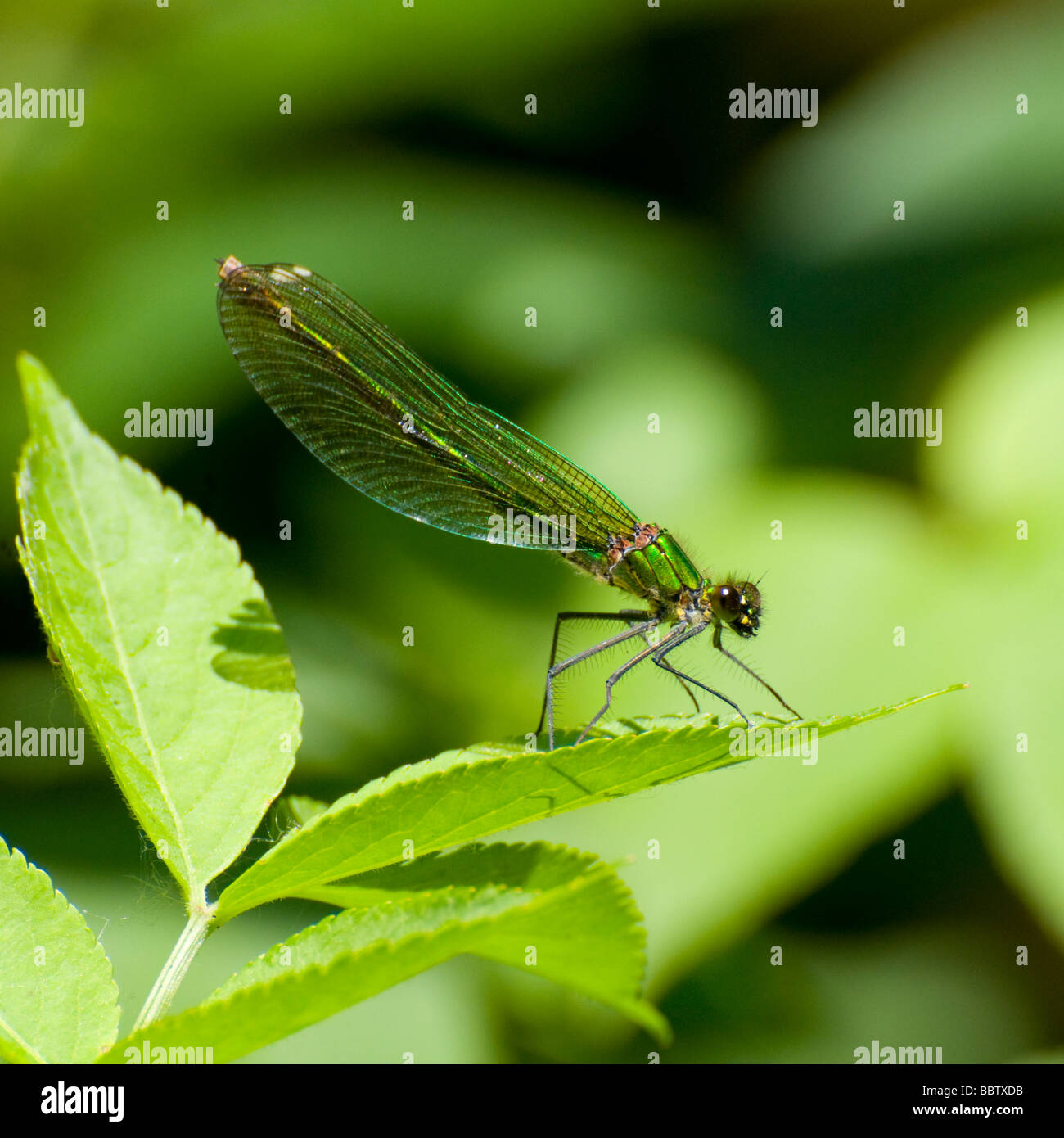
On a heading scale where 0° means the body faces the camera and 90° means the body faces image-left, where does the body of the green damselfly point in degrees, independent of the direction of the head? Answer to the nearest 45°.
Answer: approximately 270°

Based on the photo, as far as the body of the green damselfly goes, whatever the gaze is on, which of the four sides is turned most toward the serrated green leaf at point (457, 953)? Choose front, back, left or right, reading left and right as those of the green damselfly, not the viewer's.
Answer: right
